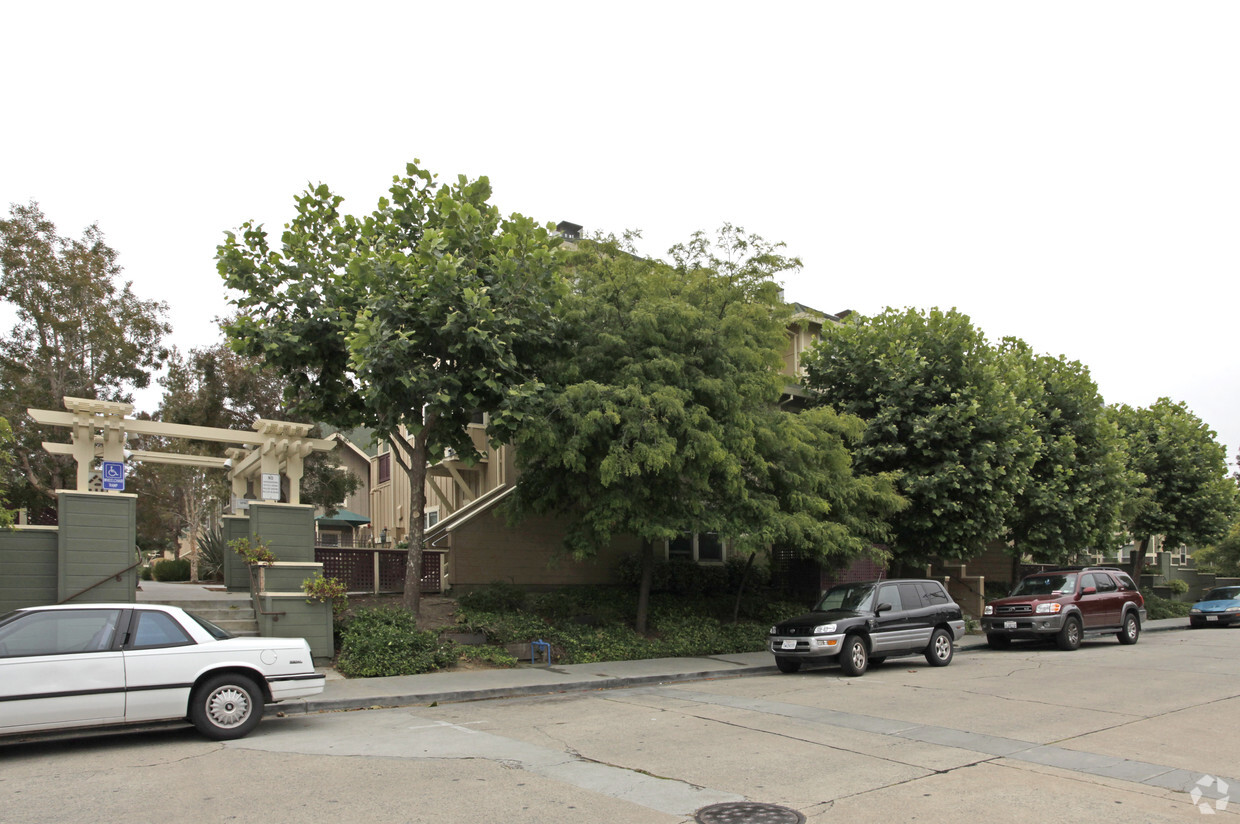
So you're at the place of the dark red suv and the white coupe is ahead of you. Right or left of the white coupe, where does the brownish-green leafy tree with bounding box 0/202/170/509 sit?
right

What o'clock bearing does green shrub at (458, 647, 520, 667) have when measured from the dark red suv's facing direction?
The green shrub is roughly at 12 o'clock from the dark red suv.

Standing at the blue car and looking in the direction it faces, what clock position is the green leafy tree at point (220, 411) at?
The green leafy tree is roughly at 12 o'clock from the blue car.

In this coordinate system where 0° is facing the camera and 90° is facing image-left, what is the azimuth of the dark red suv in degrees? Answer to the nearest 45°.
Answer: approximately 45°

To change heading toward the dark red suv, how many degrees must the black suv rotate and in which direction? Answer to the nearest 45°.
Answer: approximately 180°

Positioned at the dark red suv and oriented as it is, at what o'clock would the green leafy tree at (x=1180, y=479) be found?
The green leafy tree is roughly at 5 o'clock from the dark red suv.

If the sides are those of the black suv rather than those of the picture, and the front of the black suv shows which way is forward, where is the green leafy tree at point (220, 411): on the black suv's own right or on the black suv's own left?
on the black suv's own right

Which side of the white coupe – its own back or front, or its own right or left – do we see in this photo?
left
